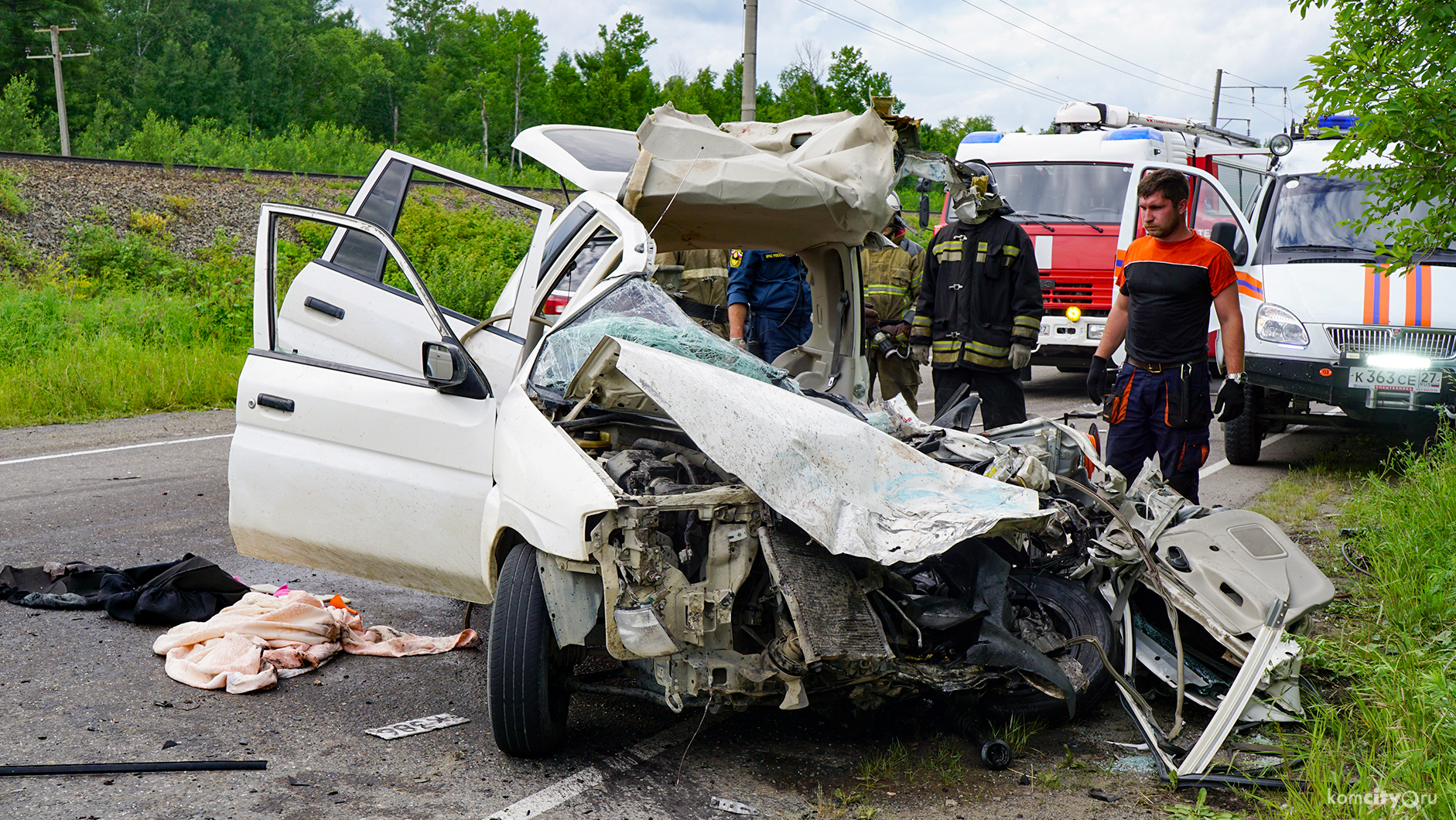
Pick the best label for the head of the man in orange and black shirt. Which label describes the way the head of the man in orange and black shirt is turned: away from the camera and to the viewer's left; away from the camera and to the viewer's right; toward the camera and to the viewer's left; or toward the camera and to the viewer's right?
toward the camera and to the viewer's left

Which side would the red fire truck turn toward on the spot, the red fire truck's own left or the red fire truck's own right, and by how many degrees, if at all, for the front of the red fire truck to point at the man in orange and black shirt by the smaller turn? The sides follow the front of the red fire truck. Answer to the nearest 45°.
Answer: approximately 45° to the red fire truck's own left

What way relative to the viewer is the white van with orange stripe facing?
toward the camera

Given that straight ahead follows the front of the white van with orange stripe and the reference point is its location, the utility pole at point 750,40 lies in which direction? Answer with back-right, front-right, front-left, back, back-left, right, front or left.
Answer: back-right

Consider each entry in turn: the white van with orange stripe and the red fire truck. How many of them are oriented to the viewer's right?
0

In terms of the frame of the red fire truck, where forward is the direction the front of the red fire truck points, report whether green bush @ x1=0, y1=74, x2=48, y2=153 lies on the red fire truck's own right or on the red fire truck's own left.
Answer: on the red fire truck's own right

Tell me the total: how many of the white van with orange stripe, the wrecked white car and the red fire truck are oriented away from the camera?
0

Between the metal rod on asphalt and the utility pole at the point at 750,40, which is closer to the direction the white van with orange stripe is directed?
the metal rod on asphalt

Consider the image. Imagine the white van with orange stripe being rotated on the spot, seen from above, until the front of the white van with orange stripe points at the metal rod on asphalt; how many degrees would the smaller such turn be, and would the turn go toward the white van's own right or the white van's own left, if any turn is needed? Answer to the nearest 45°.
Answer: approximately 45° to the white van's own right

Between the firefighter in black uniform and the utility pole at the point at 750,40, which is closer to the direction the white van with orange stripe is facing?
the firefighter in black uniform

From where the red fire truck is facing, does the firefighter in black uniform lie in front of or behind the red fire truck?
in front

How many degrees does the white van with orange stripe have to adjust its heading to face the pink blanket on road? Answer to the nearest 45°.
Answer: approximately 45° to its right

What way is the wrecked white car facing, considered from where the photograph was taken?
facing the viewer and to the right of the viewer

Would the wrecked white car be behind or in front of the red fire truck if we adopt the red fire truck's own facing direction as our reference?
in front

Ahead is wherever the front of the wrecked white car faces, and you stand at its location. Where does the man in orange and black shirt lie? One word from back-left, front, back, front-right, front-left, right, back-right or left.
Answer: left

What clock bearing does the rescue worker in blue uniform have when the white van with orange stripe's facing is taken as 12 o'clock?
The rescue worker in blue uniform is roughly at 2 o'clock from the white van with orange stripe.

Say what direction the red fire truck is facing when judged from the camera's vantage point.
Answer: facing the viewer and to the left of the viewer

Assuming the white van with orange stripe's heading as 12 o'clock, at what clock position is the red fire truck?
The red fire truck is roughly at 5 o'clock from the white van with orange stripe.
